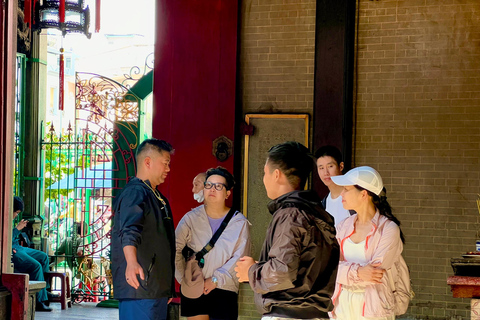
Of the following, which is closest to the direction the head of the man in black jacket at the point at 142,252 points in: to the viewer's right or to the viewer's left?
to the viewer's right

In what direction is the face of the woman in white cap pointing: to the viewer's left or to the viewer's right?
to the viewer's left

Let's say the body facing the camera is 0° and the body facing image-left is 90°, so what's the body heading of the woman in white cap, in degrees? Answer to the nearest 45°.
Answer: approximately 45°

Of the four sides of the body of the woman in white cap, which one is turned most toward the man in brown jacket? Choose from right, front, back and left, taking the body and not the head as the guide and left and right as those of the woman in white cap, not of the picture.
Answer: front

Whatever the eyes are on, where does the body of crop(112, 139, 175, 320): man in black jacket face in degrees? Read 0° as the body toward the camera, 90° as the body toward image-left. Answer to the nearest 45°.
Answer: approximately 270°

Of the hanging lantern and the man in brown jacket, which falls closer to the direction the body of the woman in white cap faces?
the man in brown jacket

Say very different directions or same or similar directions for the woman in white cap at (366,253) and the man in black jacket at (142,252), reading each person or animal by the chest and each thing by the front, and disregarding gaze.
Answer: very different directions

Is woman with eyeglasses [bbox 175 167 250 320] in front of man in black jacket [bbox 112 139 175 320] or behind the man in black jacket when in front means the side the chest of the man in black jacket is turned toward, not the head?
in front
